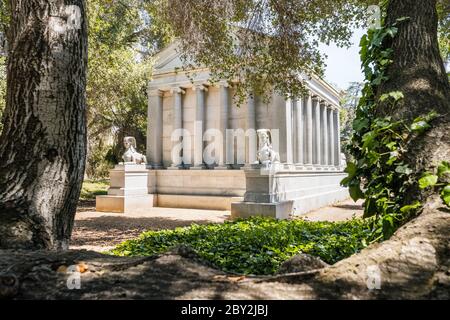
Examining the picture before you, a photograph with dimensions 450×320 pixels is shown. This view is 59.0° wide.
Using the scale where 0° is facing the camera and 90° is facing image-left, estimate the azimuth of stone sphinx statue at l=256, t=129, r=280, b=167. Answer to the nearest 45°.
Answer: approximately 45°

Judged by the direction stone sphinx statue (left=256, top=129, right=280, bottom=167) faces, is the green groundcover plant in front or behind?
in front

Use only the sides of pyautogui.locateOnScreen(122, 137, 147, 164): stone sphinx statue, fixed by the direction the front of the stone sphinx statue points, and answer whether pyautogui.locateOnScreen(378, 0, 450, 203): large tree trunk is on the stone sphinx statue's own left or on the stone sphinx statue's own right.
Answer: on the stone sphinx statue's own left

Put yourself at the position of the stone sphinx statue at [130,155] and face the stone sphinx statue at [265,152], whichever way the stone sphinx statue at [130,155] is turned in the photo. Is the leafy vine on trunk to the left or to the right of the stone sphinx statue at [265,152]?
right

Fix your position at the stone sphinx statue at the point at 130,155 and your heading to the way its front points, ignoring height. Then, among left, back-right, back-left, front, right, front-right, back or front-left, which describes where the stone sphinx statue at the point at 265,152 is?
left

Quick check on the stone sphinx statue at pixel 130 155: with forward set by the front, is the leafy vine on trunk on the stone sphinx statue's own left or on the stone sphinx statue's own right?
on the stone sphinx statue's own left

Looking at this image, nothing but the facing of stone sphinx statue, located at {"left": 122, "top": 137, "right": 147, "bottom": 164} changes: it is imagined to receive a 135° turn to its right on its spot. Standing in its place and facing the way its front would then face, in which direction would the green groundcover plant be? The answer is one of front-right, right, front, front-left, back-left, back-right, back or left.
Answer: back

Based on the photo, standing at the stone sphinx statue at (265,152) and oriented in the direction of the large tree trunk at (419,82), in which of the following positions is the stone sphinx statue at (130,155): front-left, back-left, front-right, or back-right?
back-right

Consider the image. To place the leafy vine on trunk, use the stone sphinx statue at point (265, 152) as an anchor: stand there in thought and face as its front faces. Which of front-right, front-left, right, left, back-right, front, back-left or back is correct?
front-left

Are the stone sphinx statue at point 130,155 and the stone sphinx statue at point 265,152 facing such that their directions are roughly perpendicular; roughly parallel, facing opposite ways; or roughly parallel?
roughly parallel

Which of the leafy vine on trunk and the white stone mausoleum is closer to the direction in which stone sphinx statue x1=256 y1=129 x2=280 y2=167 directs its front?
the leafy vine on trunk

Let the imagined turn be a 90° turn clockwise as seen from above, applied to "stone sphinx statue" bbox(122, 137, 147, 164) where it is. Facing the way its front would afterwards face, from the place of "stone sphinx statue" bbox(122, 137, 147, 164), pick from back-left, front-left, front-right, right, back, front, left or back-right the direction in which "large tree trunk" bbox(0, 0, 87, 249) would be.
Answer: back-left

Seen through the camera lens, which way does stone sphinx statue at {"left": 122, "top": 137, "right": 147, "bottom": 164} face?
facing the viewer and to the left of the viewer
